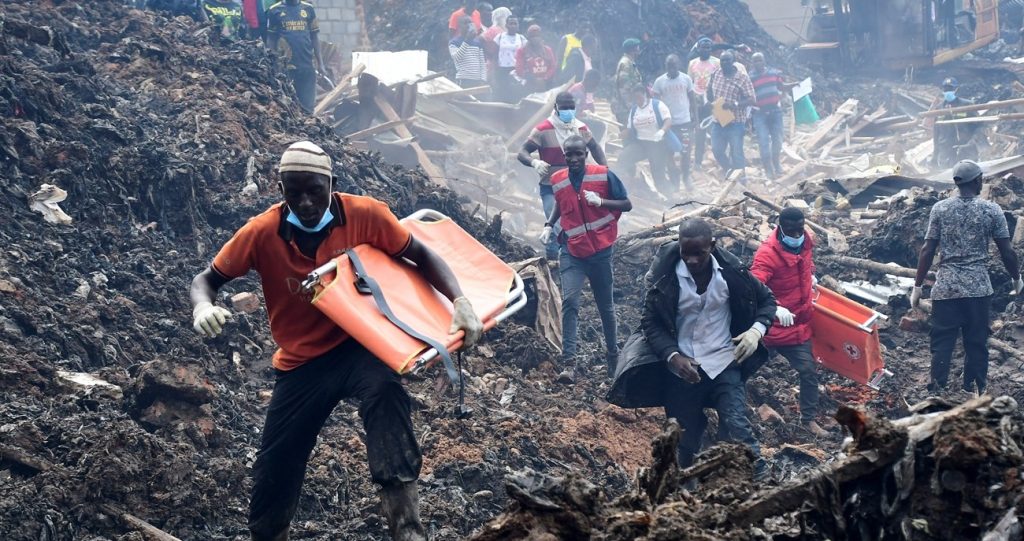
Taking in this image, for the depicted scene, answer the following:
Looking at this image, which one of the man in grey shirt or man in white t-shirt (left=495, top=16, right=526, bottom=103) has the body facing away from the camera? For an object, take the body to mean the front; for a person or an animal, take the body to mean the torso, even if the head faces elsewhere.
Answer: the man in grey shirt

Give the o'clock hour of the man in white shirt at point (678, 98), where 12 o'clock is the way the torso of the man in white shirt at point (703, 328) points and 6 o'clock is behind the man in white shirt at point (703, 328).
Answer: the man in white shirt at point (678, 98) is roughly at 6 o'clock from the man in white shirt at point (703, 328).

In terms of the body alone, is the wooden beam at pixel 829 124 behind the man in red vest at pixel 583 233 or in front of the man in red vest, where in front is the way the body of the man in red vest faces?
behind

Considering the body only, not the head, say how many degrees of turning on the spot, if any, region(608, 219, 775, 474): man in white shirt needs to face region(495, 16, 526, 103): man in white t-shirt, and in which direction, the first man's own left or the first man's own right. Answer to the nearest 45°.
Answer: approximately 180°

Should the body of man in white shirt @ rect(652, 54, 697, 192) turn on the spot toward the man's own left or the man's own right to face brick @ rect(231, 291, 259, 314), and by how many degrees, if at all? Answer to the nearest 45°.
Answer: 0° — they already face it

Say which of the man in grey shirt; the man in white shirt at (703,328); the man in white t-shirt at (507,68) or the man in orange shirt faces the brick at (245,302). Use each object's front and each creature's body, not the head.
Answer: the man in white t-shirt

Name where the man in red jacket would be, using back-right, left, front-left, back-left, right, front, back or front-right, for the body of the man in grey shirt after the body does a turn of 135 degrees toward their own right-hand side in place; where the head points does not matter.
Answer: right

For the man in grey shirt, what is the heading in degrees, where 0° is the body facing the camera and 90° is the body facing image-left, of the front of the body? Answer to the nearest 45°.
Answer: approximately 180°

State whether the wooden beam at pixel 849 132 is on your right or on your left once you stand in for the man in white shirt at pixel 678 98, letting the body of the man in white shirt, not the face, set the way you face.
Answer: on your left

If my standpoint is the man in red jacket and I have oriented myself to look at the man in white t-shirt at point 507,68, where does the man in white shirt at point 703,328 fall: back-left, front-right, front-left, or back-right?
back-left

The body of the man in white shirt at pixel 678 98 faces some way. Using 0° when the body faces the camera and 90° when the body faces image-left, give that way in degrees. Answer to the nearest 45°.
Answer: approximately 0°
